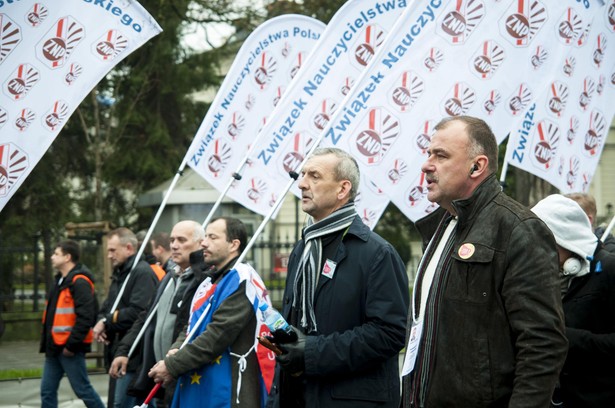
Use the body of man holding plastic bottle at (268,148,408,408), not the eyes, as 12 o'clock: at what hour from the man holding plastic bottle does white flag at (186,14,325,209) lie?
The white flag is roughly at 4 o'clock from the man holding plastic bottle.

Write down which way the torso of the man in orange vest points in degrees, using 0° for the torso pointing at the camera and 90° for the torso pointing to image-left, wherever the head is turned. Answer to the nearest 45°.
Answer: approximately 90°

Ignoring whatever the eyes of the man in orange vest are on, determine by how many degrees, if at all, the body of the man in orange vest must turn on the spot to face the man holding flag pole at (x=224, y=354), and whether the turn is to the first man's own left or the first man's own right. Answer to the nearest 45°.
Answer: approximately 90° to the first man's own left

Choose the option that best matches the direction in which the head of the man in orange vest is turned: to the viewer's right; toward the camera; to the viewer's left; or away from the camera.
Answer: to the viewer's left

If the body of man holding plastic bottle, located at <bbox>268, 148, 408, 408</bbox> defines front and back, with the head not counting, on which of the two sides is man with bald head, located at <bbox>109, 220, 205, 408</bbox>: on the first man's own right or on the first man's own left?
on the first man's own right

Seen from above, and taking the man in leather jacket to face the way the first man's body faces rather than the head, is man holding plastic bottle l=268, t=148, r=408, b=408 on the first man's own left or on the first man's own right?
on the first man's own right

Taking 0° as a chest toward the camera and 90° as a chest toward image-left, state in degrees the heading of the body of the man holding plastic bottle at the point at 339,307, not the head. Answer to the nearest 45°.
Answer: approximately 45°

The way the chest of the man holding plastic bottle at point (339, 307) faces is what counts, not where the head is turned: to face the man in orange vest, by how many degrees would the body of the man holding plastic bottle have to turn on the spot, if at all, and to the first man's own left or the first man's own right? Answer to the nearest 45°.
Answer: approximately 90° to the first man's own right

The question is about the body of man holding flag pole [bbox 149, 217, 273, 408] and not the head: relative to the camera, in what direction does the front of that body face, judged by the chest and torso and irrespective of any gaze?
to the viewer's left
